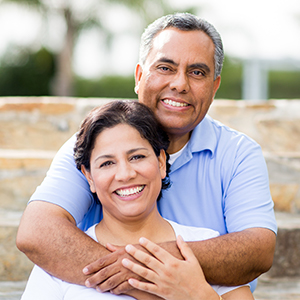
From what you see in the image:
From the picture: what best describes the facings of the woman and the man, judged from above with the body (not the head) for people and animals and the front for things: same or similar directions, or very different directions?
same or similar directions

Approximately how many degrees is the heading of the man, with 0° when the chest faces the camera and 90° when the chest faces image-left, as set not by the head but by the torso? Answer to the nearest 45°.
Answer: approximately 0°

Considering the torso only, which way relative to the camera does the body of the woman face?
toward the camera
